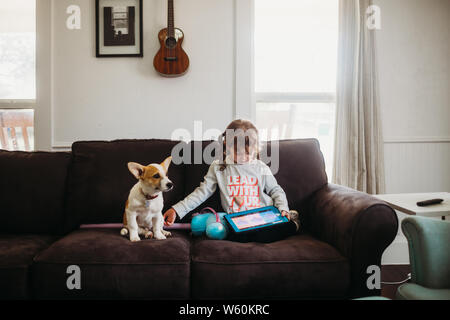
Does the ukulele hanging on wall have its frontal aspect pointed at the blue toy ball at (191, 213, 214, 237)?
yes

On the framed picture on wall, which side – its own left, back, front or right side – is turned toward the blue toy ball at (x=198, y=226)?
front

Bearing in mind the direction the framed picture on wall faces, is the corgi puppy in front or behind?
in front

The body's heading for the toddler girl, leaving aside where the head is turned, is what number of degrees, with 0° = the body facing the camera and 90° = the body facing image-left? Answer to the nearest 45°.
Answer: approximately 0°

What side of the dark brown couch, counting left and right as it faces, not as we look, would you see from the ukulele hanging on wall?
back

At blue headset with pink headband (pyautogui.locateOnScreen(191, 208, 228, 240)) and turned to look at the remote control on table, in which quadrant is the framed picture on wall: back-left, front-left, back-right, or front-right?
back-left

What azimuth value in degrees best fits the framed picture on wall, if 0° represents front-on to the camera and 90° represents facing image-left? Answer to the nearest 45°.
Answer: approximately 0°
